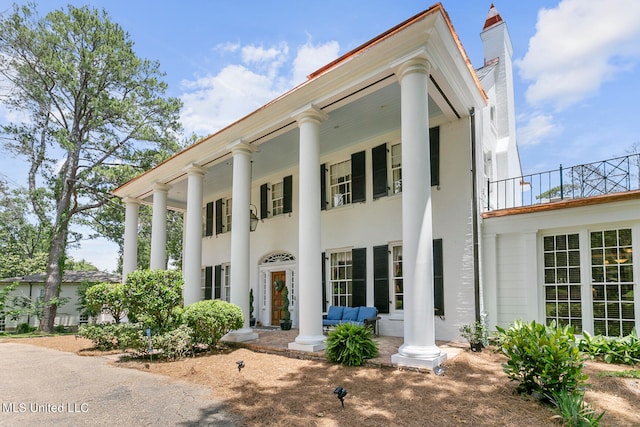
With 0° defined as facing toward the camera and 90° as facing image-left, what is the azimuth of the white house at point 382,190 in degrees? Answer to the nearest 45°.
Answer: approximately 45°

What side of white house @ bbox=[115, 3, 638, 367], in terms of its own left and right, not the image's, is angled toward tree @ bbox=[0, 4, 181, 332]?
right

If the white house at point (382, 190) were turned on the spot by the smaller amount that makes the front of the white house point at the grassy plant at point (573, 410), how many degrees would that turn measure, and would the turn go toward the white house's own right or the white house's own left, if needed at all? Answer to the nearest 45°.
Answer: approximately 45° to the white house's own left

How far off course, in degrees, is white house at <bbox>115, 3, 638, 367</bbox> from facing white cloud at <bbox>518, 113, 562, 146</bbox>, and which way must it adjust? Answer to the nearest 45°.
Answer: approximately 180°

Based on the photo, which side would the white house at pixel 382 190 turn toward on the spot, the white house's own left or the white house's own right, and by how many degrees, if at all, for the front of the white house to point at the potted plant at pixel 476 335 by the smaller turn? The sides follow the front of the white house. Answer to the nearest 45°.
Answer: approximately 90° to the white house's own left

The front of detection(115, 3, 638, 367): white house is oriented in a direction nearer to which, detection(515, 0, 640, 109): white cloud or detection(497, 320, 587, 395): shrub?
the shrub

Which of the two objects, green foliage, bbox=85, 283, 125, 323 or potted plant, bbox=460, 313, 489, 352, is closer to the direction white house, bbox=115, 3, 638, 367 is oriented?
the green foliage
